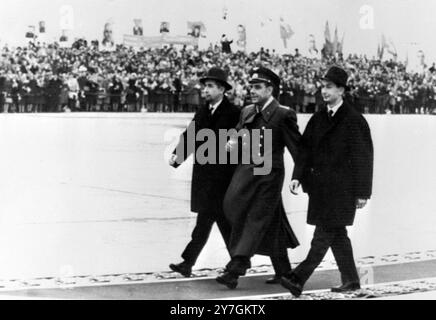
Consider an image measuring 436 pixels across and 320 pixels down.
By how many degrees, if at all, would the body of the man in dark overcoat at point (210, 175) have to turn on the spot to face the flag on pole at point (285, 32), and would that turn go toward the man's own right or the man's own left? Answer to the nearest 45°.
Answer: approximately 135° to the man's own right

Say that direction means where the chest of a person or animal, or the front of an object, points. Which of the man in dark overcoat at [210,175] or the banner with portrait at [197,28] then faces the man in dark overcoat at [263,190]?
the banner with portrait

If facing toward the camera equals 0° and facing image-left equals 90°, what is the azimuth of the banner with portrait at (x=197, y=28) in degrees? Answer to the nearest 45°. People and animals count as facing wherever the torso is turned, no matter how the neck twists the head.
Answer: approximately 0°

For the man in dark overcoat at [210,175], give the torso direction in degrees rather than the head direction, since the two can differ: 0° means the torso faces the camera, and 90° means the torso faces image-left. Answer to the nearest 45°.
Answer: approximately 45°

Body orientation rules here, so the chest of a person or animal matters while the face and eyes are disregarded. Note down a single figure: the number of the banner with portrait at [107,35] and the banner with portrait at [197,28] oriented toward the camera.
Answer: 2

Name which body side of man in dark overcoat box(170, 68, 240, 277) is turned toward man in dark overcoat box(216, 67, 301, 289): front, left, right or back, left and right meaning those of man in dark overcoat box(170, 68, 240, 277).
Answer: left
